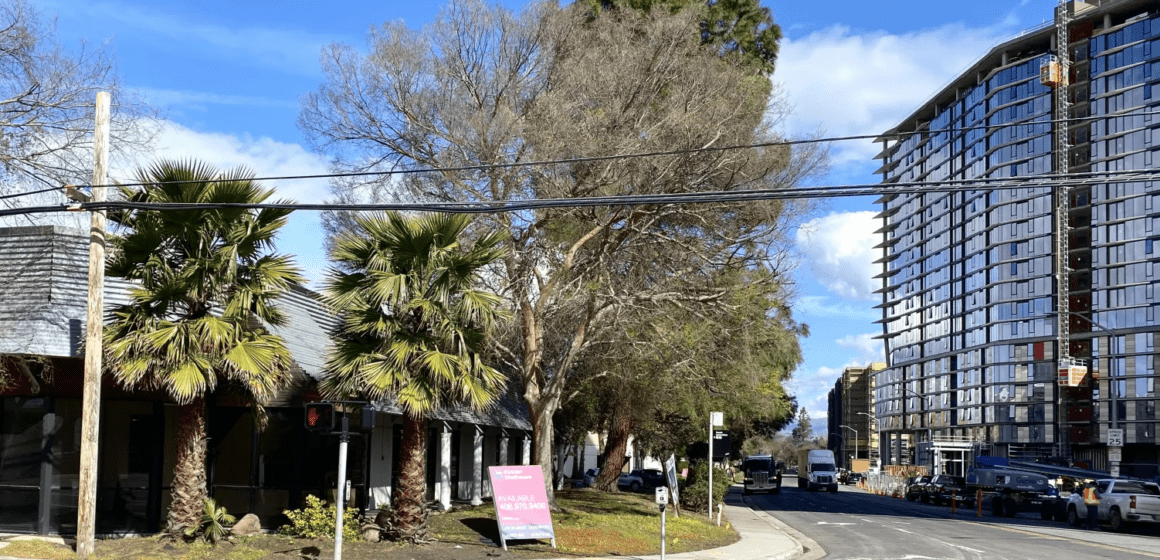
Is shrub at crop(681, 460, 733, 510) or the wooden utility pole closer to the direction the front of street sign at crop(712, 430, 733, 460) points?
the wooden utility pole

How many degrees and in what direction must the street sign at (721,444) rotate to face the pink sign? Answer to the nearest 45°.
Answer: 0° — it already faces it

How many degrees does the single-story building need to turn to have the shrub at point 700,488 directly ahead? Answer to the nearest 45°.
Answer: approximately 90° to its left

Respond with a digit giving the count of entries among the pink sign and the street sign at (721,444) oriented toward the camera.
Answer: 2

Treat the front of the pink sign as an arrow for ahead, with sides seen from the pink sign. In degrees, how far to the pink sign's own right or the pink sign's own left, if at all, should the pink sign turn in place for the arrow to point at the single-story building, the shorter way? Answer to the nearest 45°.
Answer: approximately 90° to the pink sign's own right

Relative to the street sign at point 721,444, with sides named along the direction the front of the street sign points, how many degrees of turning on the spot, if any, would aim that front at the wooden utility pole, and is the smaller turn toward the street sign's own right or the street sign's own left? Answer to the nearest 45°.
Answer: approximately 45° to the street sign's own right

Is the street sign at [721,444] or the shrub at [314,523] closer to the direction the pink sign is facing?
the shrub
